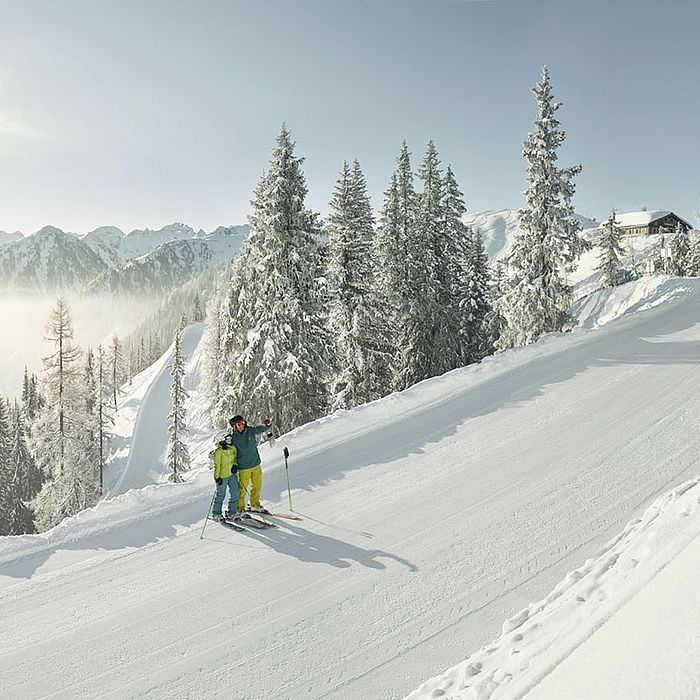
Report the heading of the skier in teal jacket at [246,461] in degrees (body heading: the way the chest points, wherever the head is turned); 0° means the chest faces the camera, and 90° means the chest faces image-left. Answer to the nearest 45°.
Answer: approximately 315°

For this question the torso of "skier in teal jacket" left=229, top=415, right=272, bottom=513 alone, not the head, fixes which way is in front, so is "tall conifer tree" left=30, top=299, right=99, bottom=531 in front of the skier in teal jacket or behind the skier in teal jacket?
behind

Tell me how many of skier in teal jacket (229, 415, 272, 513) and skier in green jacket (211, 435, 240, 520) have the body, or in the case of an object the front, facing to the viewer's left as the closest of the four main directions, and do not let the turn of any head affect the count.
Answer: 0

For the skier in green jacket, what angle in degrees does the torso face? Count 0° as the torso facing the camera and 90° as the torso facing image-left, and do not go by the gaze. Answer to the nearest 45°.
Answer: approximately 315°

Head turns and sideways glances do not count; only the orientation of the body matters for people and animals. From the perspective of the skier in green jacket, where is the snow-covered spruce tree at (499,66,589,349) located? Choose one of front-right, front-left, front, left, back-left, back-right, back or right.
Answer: left

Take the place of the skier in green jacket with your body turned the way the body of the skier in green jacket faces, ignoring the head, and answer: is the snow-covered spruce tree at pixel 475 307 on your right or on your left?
on your left

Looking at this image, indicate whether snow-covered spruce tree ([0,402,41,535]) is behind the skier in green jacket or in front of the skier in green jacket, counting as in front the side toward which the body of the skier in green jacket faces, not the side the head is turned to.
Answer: behind

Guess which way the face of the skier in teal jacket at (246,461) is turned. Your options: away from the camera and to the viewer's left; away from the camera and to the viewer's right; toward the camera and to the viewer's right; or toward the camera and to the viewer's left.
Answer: toward the camera and to the viewer's right
